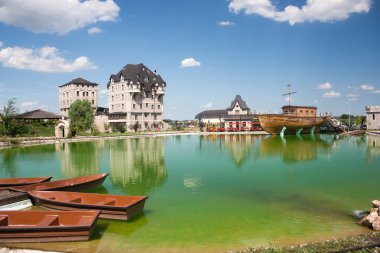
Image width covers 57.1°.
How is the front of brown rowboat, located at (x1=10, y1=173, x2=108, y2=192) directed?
to the viewer's right

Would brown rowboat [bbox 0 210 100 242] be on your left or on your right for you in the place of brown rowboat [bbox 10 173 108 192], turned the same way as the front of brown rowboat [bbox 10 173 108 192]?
on your right

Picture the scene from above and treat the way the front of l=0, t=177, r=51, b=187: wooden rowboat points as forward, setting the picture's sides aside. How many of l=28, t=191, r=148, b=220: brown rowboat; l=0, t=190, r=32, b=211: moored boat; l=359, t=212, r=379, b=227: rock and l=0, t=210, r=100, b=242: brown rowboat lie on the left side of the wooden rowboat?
0

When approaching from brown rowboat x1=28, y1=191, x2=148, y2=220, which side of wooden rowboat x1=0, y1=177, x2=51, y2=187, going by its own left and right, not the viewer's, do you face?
right

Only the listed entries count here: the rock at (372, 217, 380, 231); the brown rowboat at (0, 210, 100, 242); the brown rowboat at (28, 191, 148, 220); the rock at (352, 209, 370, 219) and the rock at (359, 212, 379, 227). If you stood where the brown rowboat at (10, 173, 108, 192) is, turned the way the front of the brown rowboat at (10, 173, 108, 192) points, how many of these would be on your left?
0

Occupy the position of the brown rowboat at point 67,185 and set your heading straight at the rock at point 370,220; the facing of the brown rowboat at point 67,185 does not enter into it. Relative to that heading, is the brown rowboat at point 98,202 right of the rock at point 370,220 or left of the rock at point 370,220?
right

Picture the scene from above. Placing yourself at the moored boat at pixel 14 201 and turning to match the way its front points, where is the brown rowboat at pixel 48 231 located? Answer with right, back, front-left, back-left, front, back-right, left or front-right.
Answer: right

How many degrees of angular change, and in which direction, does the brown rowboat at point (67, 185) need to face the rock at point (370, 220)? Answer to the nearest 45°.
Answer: approximately 45° to its right

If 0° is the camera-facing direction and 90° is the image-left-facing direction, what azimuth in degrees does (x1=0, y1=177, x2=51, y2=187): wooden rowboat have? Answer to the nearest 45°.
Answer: approximately 270°

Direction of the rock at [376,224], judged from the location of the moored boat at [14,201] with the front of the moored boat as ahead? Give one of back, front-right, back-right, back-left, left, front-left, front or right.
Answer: front-right

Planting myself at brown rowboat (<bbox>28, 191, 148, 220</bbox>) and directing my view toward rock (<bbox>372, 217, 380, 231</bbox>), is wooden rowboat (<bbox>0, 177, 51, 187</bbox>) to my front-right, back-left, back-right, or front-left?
back-left
